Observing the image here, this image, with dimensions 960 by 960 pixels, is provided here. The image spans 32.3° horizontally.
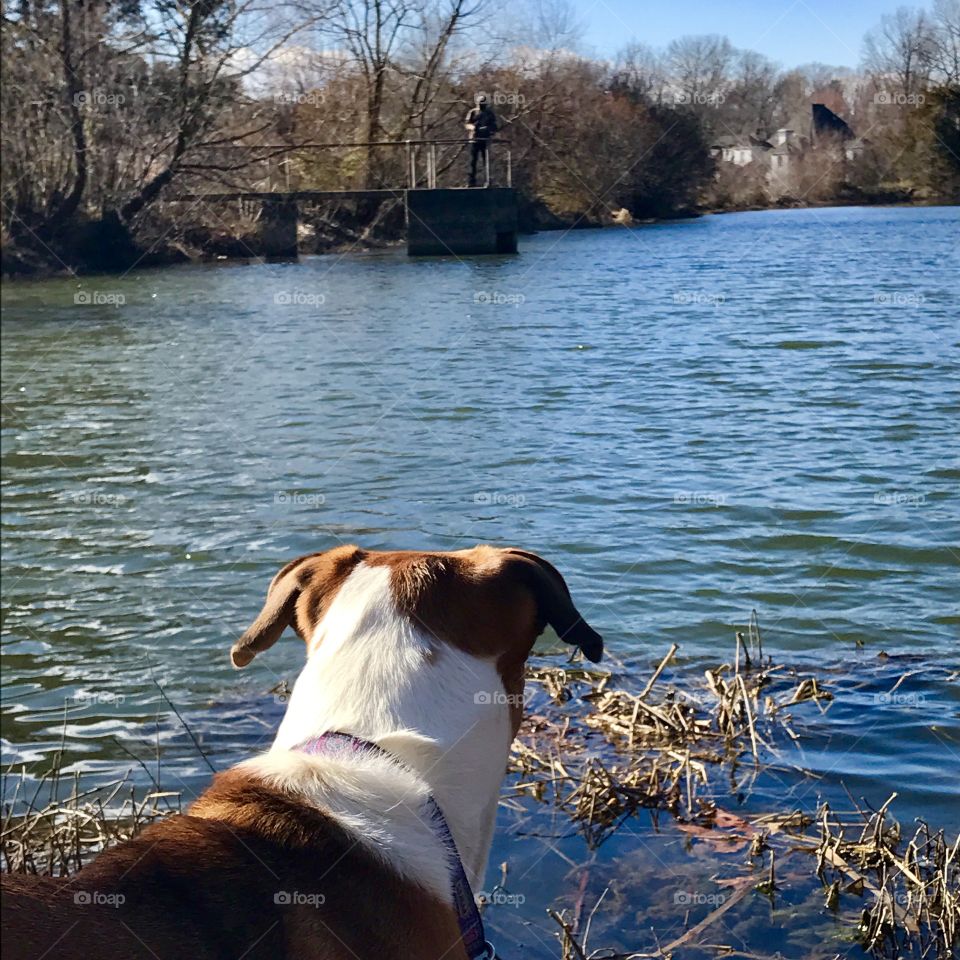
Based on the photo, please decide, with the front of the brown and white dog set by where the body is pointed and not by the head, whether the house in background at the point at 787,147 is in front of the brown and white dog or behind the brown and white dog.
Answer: in front

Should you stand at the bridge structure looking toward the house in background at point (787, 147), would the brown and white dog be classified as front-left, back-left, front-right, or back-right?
back-right

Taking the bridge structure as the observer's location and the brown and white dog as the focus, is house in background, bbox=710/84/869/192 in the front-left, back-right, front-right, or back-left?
back-left

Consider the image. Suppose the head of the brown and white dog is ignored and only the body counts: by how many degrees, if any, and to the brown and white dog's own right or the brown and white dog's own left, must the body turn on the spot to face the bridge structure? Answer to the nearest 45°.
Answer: approximately 45° to the brown and white dog's own left

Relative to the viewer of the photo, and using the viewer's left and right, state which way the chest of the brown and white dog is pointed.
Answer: facing away from the viewer and to the right of the viewer
